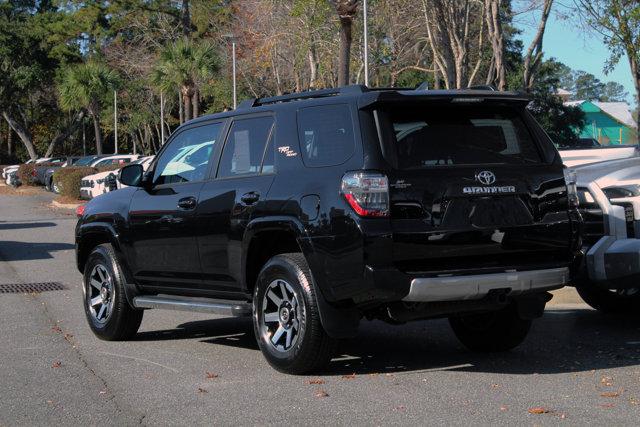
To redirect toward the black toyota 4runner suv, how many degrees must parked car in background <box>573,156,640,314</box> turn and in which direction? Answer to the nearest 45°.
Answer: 0° — it already faces it

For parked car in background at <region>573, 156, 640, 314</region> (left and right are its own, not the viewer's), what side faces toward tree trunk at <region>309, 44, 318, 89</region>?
right

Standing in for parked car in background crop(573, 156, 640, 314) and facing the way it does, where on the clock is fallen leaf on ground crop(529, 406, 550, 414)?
The fallen leaf on ground is roughly at 11 o'clock from the parked car in background.

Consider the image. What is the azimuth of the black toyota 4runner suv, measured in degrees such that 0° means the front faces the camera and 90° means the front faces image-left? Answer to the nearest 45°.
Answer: approximately 135°

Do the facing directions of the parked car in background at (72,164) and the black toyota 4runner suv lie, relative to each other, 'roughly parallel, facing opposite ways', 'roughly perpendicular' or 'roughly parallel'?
roughly perpendicular

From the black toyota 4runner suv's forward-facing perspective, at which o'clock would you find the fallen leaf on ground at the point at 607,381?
The fallen leaf on ground is roughly at 5 o'clock from the black toyota 4runner suv.

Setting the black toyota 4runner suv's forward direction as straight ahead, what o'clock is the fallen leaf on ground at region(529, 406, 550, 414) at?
The fallen leaf on ground is roughly at 6 o'clock from the black toyota 4runner suv.

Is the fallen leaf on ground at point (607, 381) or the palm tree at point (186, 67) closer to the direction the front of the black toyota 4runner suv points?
the palm tree

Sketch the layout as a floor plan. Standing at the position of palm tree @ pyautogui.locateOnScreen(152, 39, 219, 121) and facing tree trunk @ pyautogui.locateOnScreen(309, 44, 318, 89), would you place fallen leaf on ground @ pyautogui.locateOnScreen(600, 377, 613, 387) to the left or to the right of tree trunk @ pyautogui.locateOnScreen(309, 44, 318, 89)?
right
